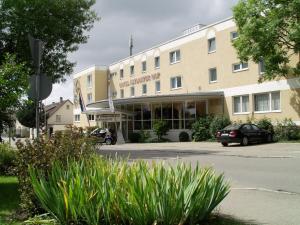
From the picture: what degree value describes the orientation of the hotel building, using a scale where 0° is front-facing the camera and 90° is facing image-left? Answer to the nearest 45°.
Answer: approximately 45°

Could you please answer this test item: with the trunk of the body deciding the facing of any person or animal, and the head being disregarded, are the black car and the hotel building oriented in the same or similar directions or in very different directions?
very different directions

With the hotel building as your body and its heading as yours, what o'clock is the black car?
The black car is roughly at 10 o'clock from the hotel building.

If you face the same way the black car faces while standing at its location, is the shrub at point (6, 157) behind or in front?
behind

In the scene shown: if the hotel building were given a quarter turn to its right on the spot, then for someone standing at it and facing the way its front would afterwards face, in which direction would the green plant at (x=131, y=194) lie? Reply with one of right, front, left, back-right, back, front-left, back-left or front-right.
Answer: back-left

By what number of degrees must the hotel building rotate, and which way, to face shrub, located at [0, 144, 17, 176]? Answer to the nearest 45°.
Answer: approximately 45° to its left

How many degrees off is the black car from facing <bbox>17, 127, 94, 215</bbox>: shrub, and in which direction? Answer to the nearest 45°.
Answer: approximately 135° to its right

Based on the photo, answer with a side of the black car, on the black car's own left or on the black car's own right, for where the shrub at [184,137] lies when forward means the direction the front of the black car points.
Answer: on the black car's own left
